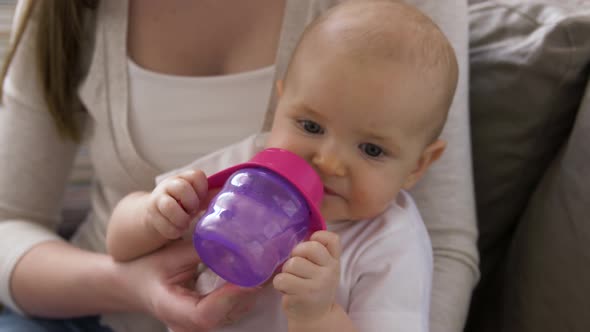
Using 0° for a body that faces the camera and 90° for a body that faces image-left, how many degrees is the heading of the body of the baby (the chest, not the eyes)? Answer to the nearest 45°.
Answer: approximately 45°

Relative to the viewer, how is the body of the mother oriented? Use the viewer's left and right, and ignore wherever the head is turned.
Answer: facing the viewer

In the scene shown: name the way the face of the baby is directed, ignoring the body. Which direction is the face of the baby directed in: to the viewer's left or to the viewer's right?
to the viewer's left
